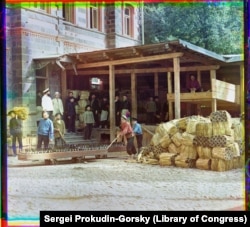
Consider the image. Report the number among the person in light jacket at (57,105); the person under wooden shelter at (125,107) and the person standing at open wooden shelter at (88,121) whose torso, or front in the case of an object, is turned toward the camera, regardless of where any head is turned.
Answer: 3

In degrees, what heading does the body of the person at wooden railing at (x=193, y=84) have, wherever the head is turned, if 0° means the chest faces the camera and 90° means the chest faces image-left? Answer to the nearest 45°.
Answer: approximately 0°

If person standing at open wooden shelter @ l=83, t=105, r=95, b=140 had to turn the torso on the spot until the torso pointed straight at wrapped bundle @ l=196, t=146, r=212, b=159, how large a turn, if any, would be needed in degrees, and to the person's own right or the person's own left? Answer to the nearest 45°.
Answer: approximately 90° to the person's own left

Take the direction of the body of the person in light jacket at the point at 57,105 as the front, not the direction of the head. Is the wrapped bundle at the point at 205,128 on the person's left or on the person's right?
on the person's left

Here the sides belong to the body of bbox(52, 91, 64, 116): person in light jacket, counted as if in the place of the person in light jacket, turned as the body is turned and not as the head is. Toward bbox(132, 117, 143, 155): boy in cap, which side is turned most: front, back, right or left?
left

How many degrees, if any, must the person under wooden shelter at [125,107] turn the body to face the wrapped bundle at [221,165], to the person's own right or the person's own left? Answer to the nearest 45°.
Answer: approximately 90° to the person's own left

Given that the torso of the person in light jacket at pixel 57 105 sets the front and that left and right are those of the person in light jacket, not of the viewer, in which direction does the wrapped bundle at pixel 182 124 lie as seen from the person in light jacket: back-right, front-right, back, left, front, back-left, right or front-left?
left
